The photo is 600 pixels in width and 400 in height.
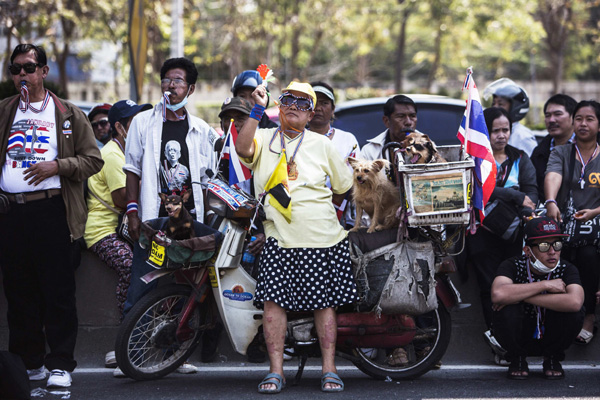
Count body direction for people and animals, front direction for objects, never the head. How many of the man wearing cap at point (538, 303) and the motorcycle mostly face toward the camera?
1

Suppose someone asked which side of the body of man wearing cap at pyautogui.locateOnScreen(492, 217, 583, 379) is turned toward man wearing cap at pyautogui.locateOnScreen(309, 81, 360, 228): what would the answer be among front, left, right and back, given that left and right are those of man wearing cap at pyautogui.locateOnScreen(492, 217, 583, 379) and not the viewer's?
right

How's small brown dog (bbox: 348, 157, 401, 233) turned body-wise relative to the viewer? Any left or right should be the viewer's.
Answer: facing the viewer and to the left of the viewer

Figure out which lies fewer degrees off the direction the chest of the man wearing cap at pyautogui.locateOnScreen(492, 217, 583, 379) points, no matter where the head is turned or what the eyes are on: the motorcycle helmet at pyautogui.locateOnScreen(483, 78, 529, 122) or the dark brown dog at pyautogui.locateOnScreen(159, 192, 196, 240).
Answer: the dark brown dog

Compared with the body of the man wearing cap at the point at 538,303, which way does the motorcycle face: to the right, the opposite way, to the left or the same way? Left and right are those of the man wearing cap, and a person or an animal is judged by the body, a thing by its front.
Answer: to the right

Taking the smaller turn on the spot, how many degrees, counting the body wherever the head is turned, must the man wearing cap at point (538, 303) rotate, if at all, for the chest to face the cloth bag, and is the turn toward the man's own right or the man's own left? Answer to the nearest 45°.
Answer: approximately 45° to the man's own right

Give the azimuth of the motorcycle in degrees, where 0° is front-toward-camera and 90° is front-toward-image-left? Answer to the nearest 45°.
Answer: approximately 90°

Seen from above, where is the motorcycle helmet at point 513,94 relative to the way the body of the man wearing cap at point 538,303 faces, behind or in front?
behind

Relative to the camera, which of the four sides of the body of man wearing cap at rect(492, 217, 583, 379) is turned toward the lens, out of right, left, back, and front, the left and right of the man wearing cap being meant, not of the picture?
front

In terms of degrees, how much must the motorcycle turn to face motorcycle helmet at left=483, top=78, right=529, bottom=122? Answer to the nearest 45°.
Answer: approximately 135° to its right

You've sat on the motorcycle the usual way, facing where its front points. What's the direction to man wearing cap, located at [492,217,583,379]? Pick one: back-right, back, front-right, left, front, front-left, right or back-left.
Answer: back
